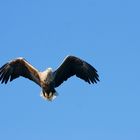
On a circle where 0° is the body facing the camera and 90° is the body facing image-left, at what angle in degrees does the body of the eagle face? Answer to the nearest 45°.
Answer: approximately 0°
